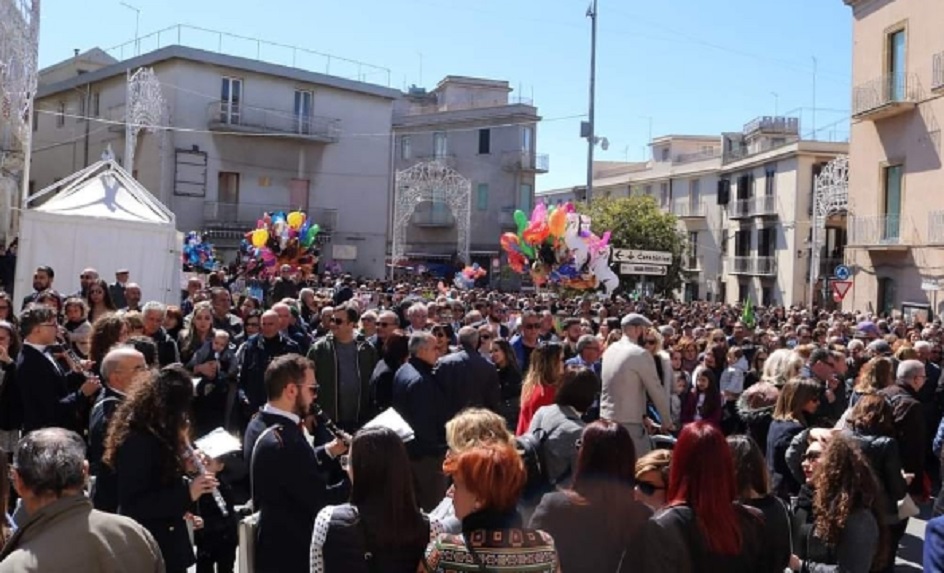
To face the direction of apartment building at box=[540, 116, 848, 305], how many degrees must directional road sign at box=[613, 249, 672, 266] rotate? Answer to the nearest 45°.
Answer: approximately 180°

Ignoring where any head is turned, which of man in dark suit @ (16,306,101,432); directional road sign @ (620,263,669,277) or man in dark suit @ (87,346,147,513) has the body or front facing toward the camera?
the directional road sign

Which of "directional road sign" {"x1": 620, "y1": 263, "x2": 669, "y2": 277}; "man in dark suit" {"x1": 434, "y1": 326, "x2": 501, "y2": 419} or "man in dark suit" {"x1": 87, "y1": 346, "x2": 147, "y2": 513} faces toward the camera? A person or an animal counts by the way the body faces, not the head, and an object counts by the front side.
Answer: the directional road sign

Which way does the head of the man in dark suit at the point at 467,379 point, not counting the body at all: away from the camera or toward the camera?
away from the camera

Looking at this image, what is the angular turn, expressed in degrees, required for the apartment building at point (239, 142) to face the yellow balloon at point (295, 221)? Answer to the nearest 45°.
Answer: approximately 45° to its right

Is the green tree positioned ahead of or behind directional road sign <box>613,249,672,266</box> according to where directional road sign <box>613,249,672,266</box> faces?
behind

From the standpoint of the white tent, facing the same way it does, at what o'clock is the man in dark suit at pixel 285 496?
The man in dark suit is roughly at 12 o'clock from the white tent.

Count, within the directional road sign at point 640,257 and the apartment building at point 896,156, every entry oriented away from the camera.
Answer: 0

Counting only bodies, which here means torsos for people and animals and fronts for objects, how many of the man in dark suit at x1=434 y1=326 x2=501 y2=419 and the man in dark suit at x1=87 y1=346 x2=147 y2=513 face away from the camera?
1

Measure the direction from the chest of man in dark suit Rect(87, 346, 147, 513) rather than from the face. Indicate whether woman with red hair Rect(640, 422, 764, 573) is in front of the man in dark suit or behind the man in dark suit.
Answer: in front

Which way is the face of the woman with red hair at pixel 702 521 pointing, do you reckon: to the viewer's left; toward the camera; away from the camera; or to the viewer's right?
away from the camera

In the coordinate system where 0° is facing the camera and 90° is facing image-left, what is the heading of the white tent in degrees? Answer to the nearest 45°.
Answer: approximately 0°
